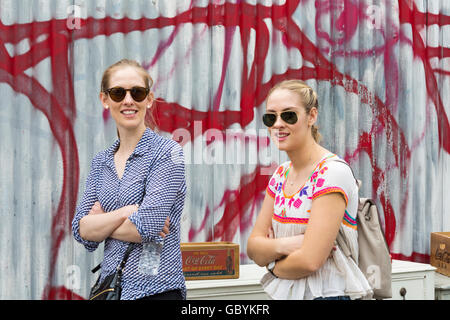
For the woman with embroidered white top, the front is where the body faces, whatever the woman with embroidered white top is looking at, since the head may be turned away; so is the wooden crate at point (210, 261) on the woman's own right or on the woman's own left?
on the woman's own right

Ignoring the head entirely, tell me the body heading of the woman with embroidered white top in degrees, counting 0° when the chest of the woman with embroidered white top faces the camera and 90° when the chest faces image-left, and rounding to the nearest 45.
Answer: approximately 45°
